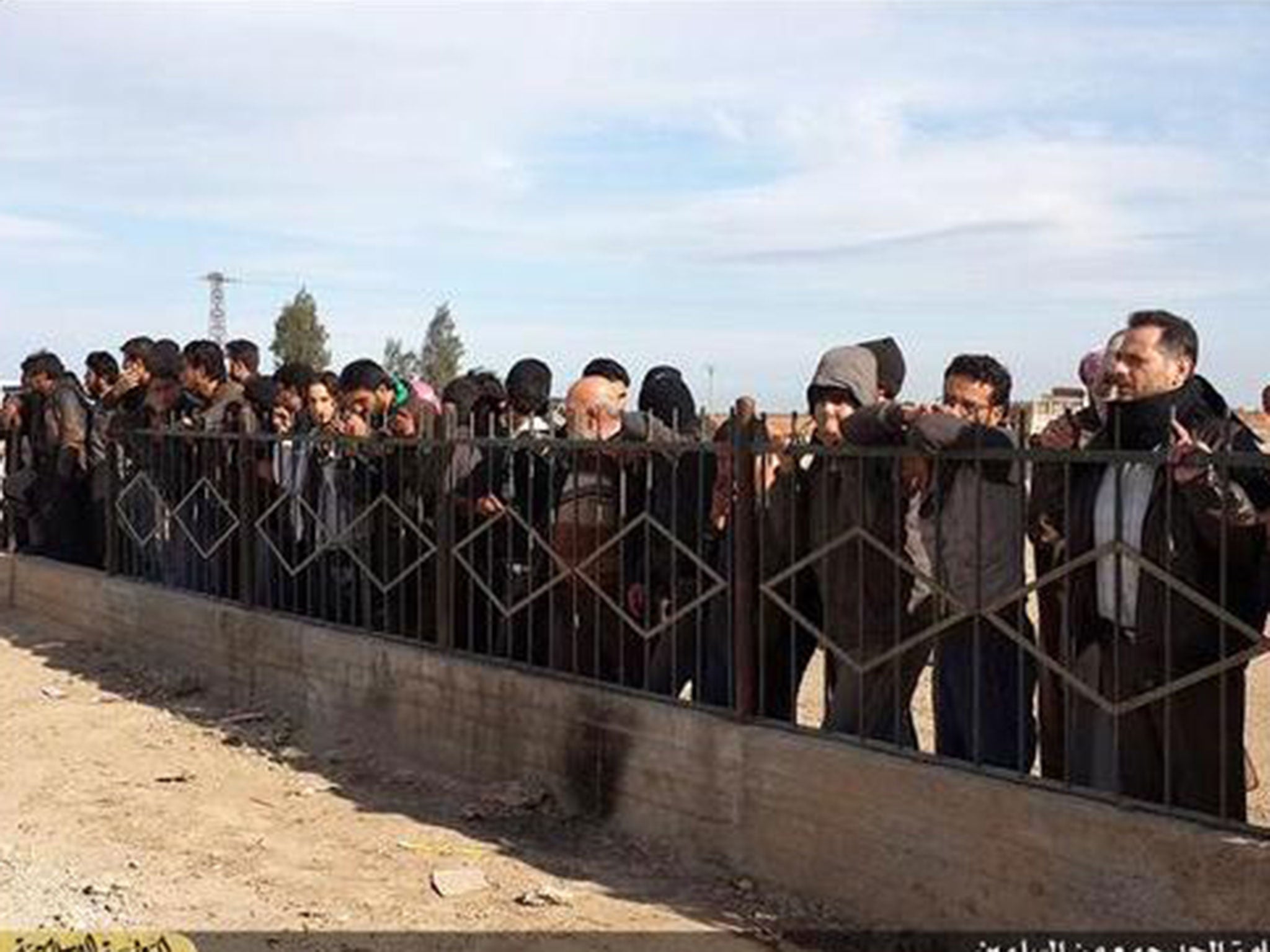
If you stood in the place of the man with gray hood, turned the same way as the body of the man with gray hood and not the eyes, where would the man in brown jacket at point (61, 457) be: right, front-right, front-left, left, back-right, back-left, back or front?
right

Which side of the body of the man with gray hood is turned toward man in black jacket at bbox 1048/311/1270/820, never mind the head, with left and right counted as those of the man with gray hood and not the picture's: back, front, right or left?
left

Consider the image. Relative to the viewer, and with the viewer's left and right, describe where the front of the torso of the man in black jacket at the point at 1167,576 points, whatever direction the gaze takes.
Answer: facing the viewer and to the left of the viewer

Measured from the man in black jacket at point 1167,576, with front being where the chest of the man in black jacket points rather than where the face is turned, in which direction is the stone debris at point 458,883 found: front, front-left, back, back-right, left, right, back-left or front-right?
front-right

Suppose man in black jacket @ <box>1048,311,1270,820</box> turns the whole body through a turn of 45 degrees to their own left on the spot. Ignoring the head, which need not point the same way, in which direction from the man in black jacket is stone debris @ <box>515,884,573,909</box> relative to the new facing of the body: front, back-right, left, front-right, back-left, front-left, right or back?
right

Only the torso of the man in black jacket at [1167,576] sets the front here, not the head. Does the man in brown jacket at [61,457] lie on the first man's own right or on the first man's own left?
on the first man's own right

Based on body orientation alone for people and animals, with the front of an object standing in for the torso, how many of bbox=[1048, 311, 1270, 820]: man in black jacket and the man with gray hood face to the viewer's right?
0

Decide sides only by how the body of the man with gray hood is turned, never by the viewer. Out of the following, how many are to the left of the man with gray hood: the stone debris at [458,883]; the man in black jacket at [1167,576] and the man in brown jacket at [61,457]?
1

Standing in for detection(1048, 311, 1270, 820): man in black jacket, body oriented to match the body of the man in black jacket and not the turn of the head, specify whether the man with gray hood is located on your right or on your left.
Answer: on your right

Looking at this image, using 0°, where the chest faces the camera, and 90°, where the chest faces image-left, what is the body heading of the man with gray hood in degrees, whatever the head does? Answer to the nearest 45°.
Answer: approximately 45°

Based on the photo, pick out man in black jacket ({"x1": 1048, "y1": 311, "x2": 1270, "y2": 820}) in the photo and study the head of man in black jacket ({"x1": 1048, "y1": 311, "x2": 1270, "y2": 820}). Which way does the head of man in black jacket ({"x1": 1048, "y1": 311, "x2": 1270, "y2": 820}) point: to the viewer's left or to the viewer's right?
to the viewer's left
